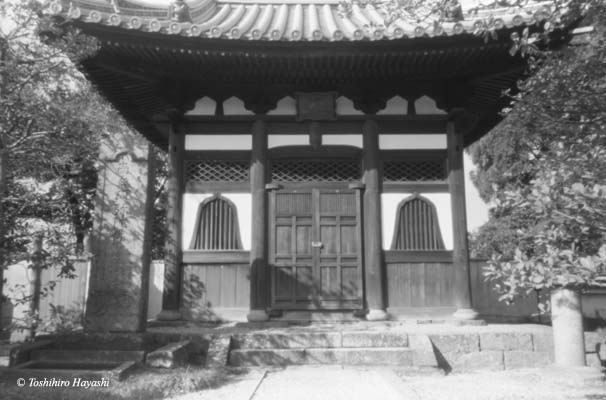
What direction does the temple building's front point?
toward the camera

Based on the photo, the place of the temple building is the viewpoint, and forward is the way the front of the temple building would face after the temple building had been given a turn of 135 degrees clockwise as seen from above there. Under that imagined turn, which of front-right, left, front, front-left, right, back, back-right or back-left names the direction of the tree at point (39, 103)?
left

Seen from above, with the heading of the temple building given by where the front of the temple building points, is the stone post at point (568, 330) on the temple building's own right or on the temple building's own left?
on the temple building's own left

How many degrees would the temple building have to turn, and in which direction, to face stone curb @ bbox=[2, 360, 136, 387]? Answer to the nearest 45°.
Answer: approximately 45° to its right

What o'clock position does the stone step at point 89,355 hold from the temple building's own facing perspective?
The stone step is roughly at 2 o'clock from the temple building.

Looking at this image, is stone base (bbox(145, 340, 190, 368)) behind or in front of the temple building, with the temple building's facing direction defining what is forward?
in front
